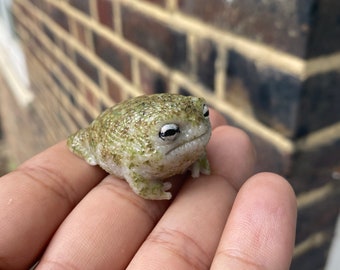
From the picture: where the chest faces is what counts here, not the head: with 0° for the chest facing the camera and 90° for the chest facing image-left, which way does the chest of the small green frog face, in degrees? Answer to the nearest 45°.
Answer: approximately 315°
